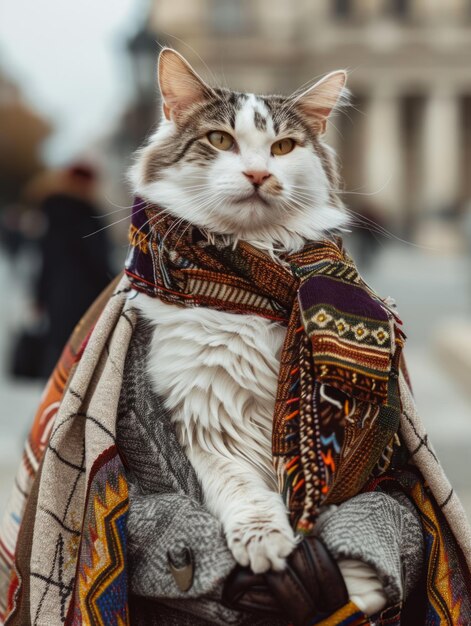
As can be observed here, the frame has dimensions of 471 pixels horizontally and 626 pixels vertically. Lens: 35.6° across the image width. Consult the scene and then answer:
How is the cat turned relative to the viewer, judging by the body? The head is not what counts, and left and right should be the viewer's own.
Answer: facing the viewer

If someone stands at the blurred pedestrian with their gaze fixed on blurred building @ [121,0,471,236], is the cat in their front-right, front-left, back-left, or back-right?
back-right

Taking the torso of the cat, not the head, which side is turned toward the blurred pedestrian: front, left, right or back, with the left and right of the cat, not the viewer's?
back

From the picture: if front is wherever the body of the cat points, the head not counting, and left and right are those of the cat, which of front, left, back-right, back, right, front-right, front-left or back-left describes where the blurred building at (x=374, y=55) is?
back
